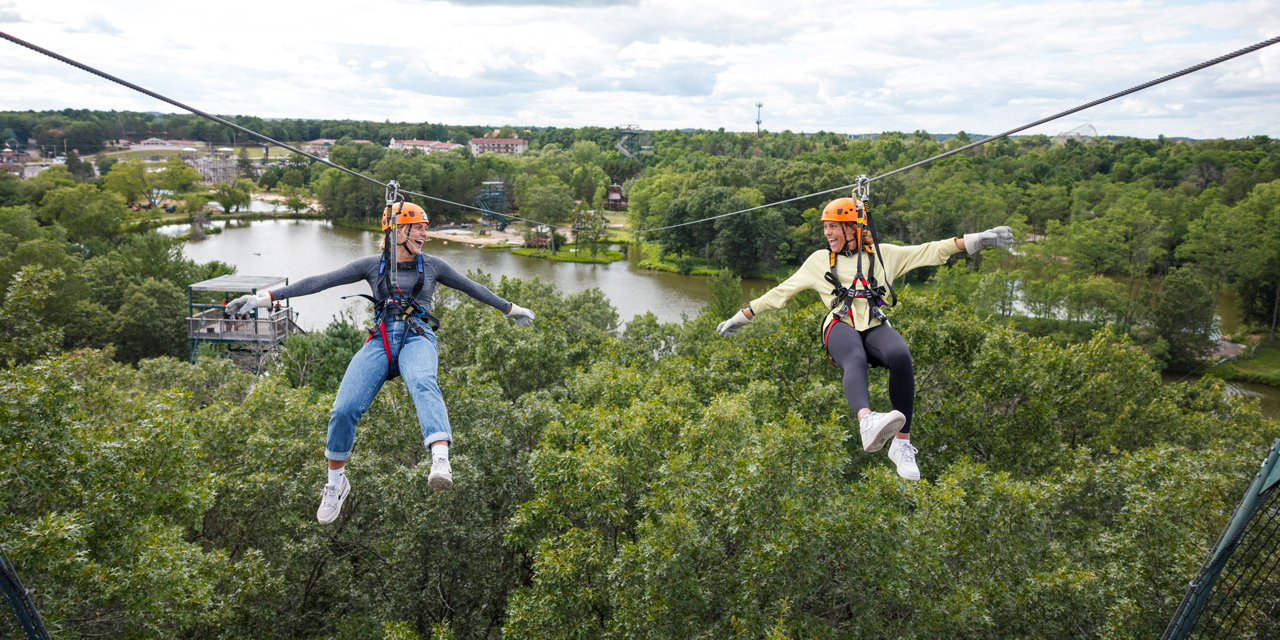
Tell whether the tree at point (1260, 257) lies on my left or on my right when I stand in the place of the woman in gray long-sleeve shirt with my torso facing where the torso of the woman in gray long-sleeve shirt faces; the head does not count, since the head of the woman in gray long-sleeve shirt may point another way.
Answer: on my left

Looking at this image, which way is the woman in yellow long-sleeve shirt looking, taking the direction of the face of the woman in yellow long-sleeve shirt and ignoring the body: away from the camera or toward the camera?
toward the camera

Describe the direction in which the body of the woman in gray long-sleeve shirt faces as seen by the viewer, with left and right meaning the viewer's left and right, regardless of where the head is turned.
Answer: facing the viewer

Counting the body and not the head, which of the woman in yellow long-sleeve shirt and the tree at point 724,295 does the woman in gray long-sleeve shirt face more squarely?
the woman in yellow long-sleeve shirt

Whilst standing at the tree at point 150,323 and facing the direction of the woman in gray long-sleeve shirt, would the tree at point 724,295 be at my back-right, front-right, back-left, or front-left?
front-left

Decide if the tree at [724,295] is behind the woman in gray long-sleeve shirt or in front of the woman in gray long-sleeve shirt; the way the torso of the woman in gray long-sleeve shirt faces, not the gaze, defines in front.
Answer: behind

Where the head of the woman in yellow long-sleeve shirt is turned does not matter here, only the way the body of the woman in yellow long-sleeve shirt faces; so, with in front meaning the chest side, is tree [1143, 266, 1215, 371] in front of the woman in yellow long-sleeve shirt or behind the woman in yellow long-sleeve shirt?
behind

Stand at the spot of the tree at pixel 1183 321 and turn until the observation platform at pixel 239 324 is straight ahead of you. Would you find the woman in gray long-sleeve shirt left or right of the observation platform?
left

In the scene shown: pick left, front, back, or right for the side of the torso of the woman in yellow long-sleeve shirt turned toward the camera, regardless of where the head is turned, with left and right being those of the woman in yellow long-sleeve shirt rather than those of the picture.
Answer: front

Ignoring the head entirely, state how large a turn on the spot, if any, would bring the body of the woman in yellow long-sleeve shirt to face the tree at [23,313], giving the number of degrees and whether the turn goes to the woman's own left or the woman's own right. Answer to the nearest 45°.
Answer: approximately 90° to the woman's own right

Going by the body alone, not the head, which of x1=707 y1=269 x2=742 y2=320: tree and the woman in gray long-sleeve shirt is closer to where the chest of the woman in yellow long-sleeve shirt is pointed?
the woman in gray long-sleeve shirt

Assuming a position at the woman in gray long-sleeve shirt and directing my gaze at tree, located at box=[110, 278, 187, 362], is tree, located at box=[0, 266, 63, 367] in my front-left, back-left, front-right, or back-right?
front-left

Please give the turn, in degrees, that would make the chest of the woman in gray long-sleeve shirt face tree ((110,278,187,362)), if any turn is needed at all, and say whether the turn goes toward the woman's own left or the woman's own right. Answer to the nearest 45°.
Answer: approximately 180°
